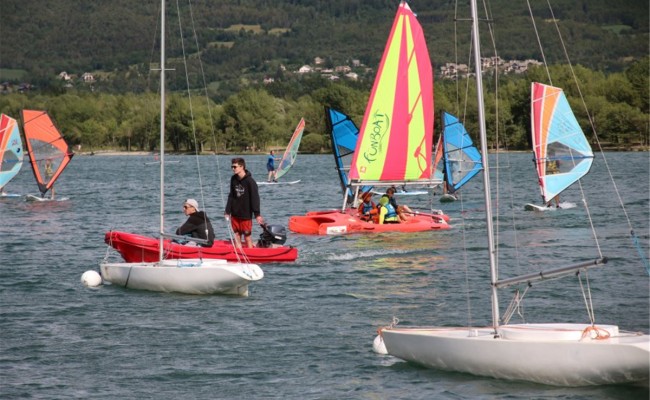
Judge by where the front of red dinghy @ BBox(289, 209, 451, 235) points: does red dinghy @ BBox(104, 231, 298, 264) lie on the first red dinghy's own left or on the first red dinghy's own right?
on the first red dinghy's own left

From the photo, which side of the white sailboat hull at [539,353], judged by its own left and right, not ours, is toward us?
left

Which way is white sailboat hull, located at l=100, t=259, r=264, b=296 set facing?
to the viewer's left

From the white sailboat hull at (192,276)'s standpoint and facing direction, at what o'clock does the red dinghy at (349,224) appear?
The red dinghy is roughly at 4 o'clock from the white sailboat hull.

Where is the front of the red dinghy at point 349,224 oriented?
to the viewer's left

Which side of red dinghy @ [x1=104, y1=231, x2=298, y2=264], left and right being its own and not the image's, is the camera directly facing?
left

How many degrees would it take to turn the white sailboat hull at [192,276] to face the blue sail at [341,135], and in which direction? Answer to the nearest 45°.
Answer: approximately 90° to its right
